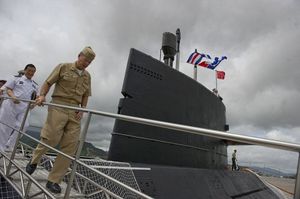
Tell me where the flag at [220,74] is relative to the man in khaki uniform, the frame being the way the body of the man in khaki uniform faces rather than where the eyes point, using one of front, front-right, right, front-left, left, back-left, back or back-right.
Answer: left

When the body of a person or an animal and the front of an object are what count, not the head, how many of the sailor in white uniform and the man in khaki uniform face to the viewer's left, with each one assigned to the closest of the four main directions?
0

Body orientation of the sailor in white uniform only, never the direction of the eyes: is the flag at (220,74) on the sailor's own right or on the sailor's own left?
on the sailor's own left

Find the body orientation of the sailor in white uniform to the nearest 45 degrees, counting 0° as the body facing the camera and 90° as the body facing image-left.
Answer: approximately 315°

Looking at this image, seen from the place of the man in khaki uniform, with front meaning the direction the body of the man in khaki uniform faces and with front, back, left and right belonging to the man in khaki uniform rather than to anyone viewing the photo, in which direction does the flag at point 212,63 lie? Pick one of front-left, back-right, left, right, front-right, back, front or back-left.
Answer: left

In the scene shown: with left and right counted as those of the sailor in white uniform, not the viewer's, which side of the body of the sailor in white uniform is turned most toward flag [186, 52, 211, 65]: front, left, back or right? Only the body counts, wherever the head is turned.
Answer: left

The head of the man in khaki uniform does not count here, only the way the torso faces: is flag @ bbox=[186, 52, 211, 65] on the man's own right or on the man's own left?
on the man's own left

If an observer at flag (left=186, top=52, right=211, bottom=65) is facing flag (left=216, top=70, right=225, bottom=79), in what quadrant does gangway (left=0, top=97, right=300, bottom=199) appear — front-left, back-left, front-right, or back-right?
back-right

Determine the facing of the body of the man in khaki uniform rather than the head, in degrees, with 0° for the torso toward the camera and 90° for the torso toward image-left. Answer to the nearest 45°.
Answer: approximately 315°
